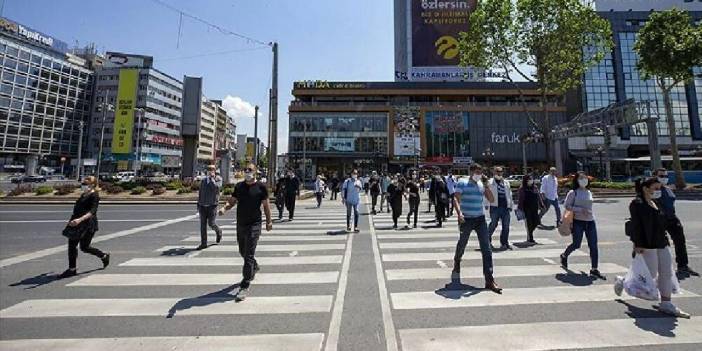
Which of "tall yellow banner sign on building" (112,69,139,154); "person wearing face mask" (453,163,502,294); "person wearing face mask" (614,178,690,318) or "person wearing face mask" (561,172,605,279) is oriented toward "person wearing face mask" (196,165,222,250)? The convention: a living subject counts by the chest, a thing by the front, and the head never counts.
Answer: the tall yellow banner sign on building

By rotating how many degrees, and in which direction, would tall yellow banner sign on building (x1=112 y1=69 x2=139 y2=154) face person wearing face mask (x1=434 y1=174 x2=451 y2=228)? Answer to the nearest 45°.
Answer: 0° — it already faces them

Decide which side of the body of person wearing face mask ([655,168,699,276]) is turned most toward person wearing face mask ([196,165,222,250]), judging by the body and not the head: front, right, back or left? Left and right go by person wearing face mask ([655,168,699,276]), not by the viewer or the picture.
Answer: right

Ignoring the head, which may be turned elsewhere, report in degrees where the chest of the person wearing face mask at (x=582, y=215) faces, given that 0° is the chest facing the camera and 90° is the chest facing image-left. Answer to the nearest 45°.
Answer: approximately 315°

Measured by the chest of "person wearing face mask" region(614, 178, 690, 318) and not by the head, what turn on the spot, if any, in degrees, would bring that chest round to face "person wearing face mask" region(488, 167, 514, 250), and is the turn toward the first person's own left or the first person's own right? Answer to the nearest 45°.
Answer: approximately 180°

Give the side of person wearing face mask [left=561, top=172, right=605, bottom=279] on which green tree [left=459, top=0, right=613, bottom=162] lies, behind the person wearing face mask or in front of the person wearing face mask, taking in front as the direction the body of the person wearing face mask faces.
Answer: behind

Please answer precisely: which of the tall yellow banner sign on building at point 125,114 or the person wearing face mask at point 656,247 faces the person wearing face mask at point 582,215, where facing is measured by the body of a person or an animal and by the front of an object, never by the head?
the tall yellow banner sign on building

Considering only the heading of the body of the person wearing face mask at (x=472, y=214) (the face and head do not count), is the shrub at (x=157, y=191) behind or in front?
behind

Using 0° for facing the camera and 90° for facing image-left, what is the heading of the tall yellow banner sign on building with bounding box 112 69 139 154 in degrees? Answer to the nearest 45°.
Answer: approximately 0°

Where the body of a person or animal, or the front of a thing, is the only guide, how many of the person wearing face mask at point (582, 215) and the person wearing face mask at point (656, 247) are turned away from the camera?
0

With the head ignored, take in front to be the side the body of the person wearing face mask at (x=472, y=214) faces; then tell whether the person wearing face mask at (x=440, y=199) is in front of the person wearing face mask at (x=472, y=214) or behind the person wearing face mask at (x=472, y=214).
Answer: behind
